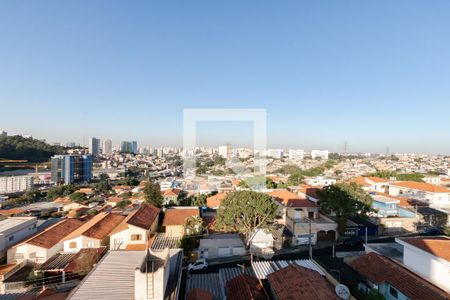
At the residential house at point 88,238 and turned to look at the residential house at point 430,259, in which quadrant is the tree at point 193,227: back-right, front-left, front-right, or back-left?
front-left

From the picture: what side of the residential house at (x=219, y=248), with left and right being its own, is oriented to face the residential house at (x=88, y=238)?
right

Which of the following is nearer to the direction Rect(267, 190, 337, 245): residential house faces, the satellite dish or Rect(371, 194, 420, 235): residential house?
the satellite dish

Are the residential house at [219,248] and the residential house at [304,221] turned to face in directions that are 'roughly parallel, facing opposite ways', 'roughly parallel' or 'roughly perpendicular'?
roughly parallel

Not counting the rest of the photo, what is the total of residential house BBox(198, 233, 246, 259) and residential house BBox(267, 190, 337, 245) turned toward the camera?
2

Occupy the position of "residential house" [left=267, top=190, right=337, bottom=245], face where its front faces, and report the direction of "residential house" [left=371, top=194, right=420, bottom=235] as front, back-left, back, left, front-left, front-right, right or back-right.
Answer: back-left

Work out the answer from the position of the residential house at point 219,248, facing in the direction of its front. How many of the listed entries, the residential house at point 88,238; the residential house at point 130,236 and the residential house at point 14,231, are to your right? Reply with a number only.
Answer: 3

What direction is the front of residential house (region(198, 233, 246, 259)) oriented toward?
toward the camera

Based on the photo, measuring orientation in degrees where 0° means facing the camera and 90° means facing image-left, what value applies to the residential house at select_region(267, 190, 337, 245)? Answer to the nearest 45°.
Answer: approximately 0°

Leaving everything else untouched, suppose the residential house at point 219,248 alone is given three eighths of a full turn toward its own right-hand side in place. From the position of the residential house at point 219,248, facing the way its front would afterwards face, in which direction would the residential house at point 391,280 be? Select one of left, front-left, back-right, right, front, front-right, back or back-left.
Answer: back

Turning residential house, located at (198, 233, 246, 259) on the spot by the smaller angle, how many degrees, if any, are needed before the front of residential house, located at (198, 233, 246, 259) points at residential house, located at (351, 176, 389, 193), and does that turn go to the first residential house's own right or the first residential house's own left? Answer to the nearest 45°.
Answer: approximately 135° to the first residential house's own left

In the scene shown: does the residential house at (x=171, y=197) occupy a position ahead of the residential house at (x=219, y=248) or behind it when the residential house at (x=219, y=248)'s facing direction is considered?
behind

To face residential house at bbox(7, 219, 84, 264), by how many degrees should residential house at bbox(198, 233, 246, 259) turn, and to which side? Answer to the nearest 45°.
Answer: approximately 90° to its right
